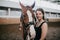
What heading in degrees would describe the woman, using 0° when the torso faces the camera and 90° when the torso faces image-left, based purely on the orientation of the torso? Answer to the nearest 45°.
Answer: approximately 45°
